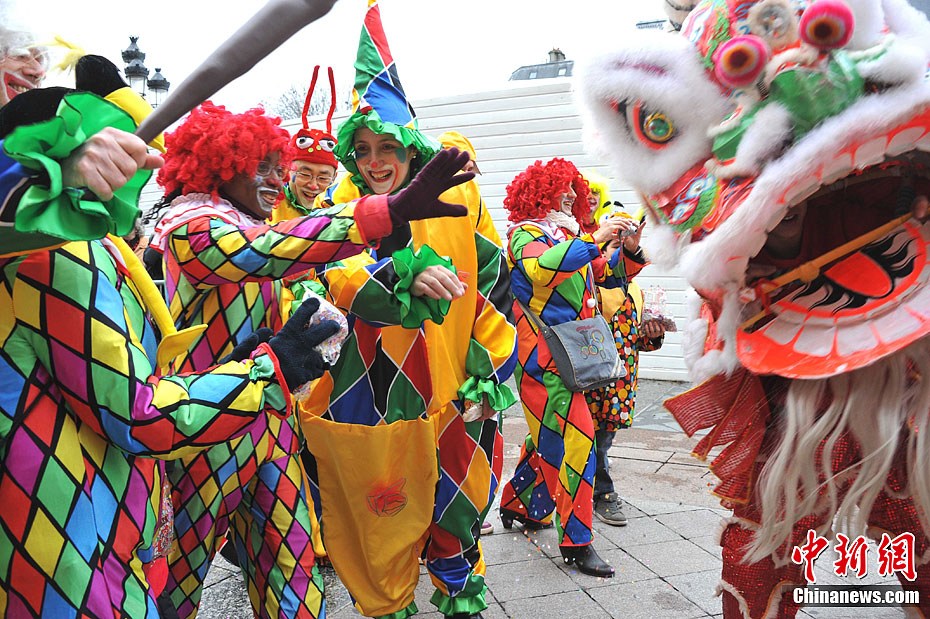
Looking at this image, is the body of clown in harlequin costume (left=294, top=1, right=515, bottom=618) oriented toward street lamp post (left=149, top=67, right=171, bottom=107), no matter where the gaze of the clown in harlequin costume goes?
no

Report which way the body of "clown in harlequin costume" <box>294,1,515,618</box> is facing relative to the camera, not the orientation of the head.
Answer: toward the camera

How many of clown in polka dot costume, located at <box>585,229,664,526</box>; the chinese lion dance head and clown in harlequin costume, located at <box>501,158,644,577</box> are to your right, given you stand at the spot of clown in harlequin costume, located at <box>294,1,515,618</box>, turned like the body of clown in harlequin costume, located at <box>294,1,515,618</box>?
0

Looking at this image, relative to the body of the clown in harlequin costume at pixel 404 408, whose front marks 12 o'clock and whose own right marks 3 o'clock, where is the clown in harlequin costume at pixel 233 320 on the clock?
the clown in harlequin costume at pixel 233 320 is roughly at 2 o'clock from the clown in harlequin costume at pixel 404 408.

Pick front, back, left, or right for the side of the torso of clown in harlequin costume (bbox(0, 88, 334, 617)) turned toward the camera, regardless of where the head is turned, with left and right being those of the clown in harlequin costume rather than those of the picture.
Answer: right

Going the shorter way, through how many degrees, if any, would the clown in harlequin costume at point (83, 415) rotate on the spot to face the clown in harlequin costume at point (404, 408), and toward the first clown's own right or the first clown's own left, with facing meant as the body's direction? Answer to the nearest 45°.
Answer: approximately 45° to the first clown's own left

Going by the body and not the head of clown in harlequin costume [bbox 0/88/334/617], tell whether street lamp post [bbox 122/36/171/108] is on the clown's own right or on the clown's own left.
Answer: on the clown's own left

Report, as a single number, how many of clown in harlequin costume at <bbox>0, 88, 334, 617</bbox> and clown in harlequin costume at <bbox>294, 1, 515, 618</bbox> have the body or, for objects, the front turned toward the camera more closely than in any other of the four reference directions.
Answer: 1

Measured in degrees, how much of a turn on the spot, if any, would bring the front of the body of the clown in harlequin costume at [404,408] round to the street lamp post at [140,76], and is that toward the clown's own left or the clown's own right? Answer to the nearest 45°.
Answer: approximately 180°

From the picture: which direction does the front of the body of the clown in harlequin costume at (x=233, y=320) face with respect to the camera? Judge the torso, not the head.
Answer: to the viewer's right

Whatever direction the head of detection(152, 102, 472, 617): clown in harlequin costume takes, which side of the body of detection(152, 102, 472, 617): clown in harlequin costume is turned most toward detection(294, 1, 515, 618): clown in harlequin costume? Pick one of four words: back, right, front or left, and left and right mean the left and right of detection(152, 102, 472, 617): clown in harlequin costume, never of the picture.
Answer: front

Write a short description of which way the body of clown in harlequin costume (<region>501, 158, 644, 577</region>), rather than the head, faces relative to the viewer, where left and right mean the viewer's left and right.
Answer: facing to the right of the viewer

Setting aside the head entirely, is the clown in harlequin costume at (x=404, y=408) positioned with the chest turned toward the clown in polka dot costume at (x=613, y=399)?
no
